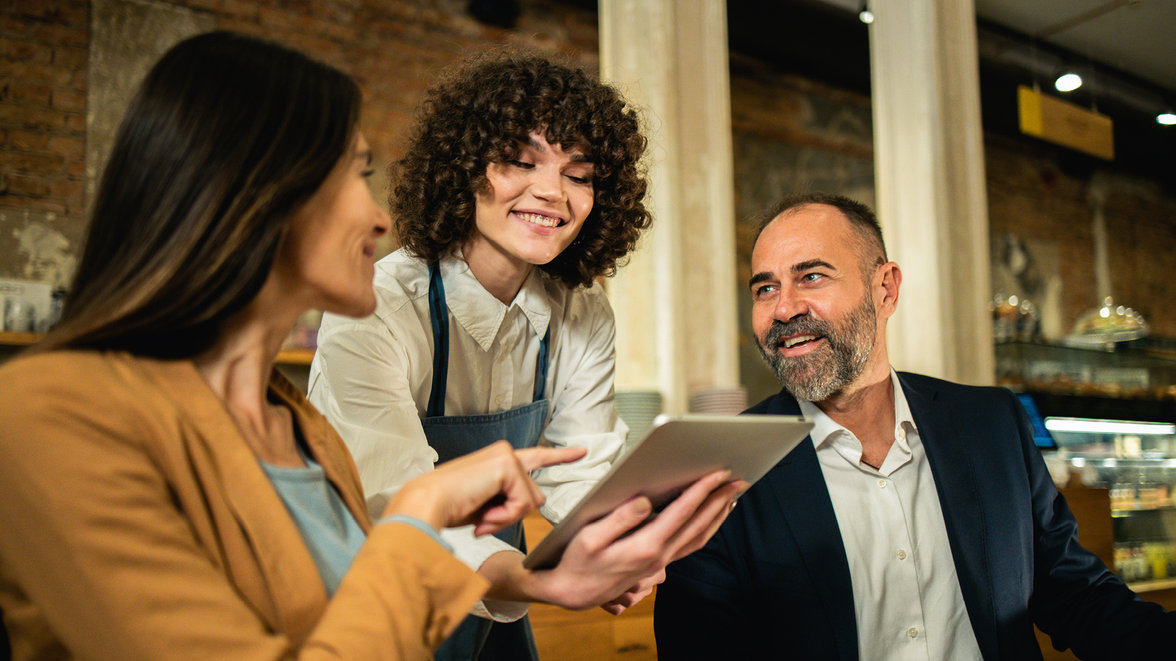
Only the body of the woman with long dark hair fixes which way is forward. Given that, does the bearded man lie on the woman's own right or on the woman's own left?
on the woman's own left

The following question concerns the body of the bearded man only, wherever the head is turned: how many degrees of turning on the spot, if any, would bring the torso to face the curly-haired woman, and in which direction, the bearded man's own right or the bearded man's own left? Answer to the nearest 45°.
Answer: approximately 45° to the bearded man's own right

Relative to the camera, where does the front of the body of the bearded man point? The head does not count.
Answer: toward the camera

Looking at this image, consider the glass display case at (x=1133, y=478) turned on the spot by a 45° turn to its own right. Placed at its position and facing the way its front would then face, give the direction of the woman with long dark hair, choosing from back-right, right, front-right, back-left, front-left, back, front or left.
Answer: front-left

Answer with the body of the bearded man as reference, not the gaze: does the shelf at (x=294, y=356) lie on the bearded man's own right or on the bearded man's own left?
on the bearded man's own right

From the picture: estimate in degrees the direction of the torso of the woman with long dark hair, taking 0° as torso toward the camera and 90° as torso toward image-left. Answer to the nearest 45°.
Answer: approximately 315°

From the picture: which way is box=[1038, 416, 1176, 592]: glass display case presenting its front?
toward the camera

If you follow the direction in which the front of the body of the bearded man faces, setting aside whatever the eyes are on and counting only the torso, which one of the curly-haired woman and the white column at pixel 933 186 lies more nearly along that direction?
the curly-haired woman

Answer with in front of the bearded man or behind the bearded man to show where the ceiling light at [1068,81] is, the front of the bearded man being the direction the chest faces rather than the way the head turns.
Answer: behind

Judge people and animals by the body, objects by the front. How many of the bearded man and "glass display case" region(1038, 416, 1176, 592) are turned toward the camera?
2

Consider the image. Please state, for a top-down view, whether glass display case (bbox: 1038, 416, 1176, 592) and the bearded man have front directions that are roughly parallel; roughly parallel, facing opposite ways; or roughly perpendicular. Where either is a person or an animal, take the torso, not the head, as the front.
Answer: roughly parallel

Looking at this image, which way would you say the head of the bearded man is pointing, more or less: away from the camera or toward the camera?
toward the camera

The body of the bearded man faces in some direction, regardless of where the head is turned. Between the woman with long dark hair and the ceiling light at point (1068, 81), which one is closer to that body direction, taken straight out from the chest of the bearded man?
the woman with long dark hair
